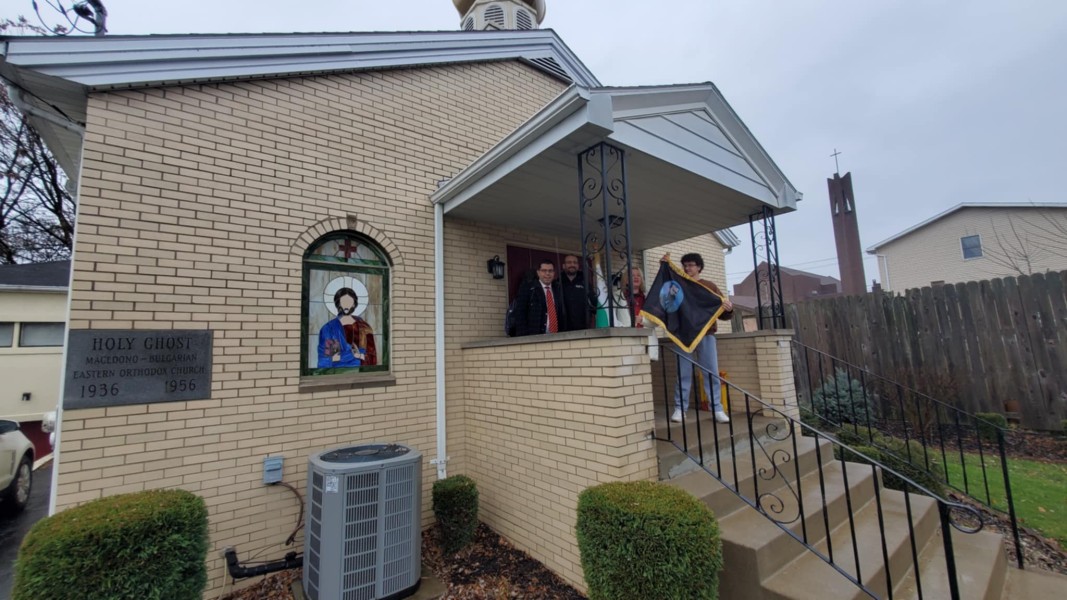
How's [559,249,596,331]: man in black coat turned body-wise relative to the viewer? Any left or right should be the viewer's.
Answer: facing the viewer

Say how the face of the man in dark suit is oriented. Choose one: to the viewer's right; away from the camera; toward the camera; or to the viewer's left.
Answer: toward the camera

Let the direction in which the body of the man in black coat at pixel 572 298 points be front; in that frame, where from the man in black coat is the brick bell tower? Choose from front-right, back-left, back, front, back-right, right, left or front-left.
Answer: back-left

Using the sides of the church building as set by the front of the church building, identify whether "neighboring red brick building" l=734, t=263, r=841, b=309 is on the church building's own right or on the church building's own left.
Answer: on the church building's own left

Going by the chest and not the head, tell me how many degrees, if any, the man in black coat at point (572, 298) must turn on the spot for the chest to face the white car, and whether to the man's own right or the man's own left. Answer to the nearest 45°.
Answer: approximately 90° to the man's own right

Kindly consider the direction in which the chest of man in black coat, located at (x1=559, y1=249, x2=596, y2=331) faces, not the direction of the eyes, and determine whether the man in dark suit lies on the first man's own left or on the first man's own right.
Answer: on the first man's own right

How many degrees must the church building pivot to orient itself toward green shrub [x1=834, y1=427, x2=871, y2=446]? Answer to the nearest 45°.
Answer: approximately 45° to its left

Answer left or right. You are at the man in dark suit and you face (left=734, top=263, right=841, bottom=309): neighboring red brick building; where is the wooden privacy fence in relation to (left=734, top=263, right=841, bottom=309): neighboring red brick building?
right

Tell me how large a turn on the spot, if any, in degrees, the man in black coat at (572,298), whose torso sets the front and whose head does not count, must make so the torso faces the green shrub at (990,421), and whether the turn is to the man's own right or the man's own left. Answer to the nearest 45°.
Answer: approximately 90° to the man's own left

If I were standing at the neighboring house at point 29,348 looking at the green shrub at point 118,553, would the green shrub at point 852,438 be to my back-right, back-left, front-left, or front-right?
front-left

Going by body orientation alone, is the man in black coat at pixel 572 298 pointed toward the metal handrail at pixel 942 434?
no

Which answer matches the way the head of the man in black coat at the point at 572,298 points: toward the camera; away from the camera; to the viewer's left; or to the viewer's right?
toward the camera

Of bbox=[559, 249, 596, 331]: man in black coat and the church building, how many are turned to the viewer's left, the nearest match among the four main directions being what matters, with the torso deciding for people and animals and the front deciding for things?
0

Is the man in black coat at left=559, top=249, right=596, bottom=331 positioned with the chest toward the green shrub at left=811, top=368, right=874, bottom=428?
no

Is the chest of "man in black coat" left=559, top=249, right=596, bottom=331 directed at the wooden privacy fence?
no
